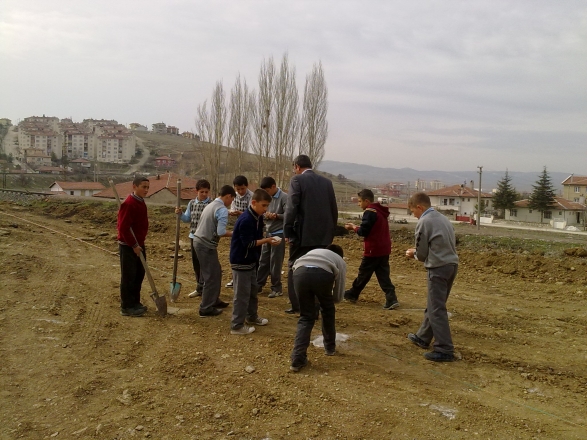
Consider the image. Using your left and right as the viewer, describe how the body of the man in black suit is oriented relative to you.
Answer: facing away from the viewer and to the left of the viewer

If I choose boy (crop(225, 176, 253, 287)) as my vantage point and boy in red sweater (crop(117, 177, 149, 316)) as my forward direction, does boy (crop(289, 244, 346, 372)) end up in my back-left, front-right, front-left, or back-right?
front-left

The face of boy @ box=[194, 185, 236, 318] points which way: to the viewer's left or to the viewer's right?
to the viewer's right

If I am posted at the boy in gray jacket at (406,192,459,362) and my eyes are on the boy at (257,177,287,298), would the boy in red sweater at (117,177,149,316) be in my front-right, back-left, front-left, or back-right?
front-left

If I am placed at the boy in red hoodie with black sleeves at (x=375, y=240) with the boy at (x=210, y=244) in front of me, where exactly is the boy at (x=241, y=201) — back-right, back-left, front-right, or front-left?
front-right

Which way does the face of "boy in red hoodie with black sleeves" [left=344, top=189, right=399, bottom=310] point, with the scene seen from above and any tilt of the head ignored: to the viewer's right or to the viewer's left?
to the viewer's left

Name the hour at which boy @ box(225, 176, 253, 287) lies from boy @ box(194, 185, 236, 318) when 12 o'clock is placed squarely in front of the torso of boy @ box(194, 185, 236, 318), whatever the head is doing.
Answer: boy @ box(225, 176, 253, 287) is roughly at 11 o'clock from boy @ box(194, 185, 236, 318).

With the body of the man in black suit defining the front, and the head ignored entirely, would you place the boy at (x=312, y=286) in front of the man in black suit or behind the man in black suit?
behind

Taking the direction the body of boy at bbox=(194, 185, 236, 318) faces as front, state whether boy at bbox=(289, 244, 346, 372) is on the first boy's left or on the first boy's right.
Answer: on the first boy's right

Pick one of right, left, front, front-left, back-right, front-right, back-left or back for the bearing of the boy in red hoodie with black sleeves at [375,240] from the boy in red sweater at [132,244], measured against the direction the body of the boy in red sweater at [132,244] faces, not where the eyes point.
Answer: front

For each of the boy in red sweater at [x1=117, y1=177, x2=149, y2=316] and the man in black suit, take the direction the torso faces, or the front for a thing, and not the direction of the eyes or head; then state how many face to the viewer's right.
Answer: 1

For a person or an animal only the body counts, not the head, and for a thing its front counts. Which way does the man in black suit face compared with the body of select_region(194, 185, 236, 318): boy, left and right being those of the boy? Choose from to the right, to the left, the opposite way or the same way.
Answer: to the left

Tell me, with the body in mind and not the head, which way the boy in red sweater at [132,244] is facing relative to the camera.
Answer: to the viewer's right

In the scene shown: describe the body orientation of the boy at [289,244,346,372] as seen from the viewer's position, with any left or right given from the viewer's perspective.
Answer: facing away from the viewer and to the right of the viewer

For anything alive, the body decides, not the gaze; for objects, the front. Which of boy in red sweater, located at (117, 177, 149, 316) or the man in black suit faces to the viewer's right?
the boy in red sweater
